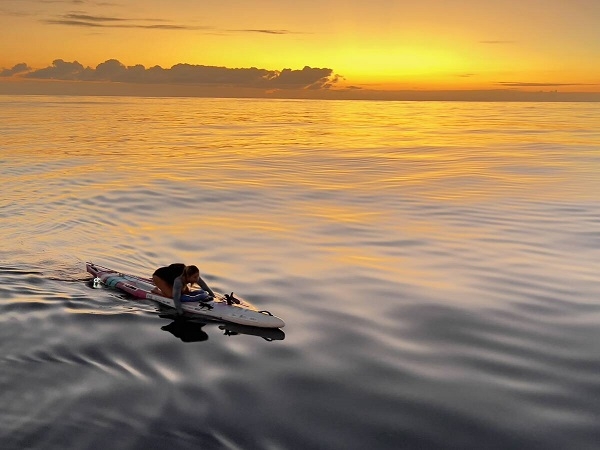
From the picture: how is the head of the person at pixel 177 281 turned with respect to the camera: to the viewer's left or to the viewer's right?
to the viewer's right

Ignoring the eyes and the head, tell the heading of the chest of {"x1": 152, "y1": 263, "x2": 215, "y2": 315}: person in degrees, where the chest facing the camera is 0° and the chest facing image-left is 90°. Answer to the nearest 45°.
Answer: approximately 315°
